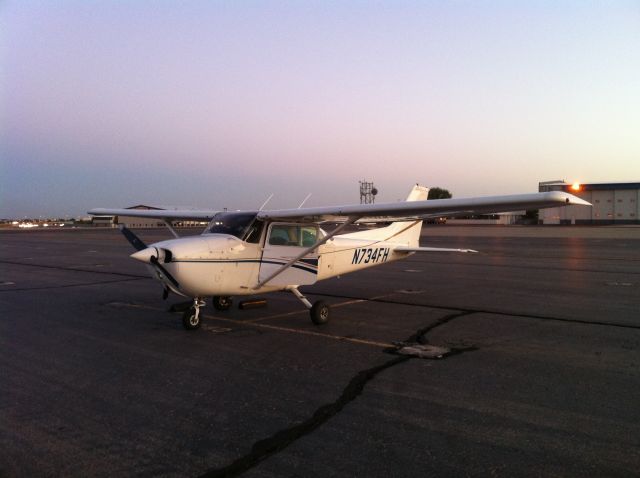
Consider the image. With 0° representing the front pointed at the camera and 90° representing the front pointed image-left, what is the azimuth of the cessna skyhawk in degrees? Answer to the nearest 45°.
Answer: approximately 45°
